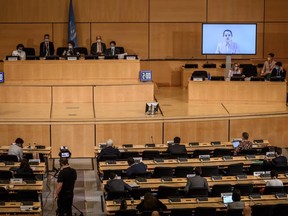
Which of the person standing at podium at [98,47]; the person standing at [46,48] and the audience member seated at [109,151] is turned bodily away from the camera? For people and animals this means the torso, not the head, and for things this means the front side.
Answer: the audience member seated

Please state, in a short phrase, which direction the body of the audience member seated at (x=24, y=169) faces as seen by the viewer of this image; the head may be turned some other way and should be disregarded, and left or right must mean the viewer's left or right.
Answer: facing away from the viewer

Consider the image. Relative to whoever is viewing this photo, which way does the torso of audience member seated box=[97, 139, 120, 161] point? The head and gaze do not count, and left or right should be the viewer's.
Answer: facing away from the viewer

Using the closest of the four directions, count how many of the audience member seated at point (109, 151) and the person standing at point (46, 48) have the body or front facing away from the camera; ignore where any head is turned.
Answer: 1

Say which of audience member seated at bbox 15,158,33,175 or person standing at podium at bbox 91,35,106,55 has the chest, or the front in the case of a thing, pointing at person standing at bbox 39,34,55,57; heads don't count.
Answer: the audience member seated

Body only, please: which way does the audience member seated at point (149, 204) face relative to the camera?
away from the camera

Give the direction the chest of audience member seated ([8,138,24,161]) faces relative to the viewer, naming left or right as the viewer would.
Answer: facing away from the viewer and to the right of the viewer

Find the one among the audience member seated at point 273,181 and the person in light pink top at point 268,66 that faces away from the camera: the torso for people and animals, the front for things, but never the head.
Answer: the audience member seated

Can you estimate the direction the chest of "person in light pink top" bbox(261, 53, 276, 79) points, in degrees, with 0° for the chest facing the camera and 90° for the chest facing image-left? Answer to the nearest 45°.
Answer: approximately 45°

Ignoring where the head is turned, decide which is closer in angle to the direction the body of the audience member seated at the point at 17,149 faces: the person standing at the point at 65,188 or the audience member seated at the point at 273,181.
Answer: the audience member seated

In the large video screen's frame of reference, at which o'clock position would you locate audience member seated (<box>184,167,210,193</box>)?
The audience member seated is roughly at 12 o'clock from the large video screen.

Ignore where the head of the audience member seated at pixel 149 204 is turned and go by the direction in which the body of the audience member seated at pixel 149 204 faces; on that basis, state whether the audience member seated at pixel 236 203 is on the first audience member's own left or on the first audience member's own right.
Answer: on the first audience member's own right

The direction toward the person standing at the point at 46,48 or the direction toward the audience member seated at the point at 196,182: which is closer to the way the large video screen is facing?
the audience member seated

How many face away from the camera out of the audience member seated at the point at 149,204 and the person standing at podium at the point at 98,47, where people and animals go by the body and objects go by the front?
1

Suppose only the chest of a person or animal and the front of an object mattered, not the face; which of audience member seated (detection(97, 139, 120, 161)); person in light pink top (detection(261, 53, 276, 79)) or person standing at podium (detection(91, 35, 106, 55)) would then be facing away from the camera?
the audience member seated

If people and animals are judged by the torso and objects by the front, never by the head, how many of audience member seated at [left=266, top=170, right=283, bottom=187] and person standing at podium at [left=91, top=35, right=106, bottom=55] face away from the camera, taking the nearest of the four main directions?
1
